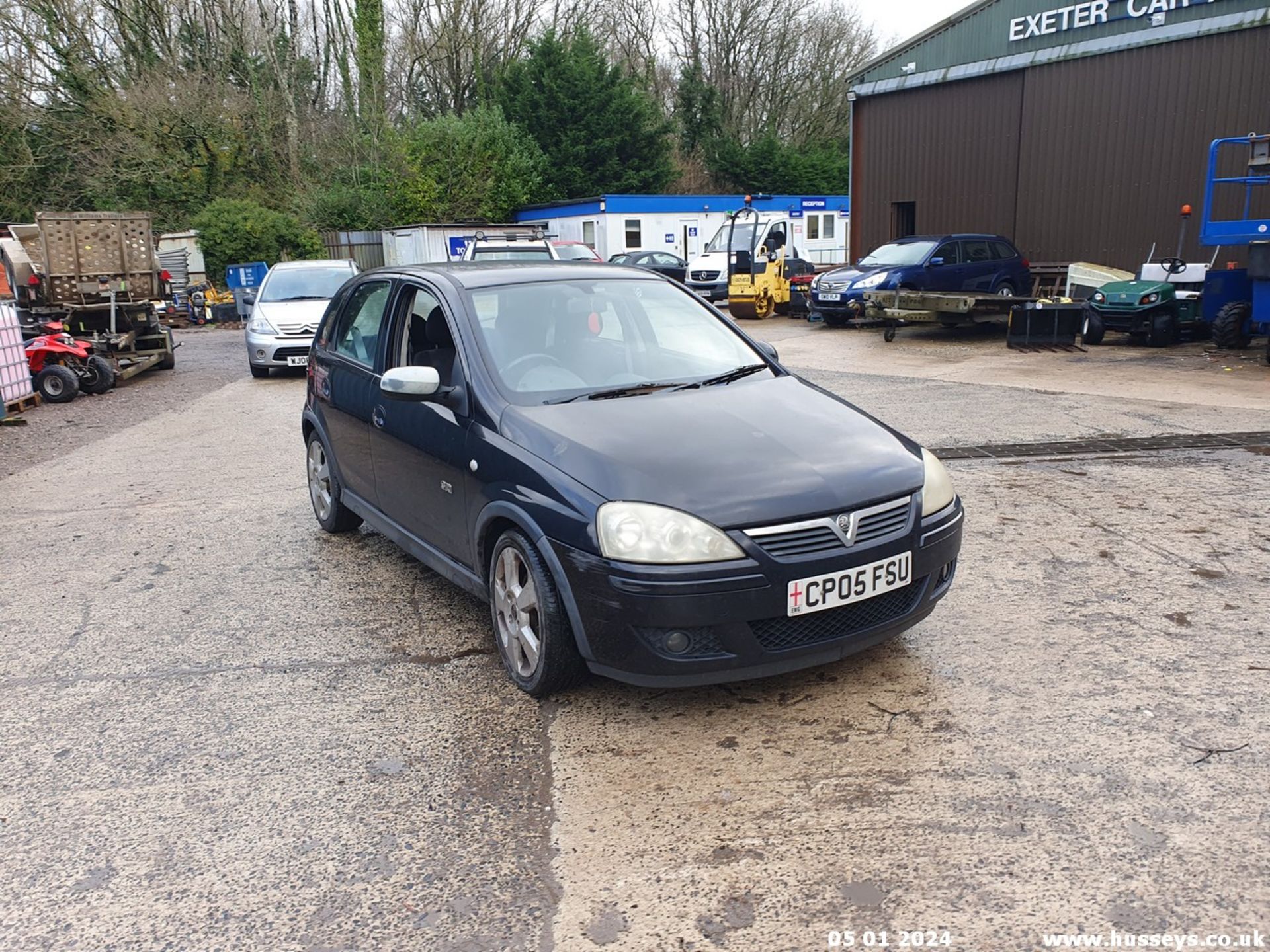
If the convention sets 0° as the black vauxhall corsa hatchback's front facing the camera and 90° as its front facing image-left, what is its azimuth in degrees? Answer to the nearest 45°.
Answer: approximately 315°

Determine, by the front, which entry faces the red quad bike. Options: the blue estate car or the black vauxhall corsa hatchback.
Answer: the blue estate car

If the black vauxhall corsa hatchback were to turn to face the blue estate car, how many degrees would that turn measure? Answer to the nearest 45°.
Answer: approximately 135° to its left
